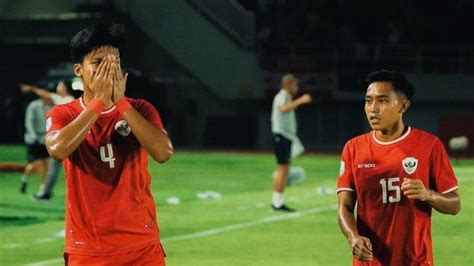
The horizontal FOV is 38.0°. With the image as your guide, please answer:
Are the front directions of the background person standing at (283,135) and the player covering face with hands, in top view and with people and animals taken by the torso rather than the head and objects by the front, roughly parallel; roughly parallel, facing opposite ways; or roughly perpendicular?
roughly perpendicular

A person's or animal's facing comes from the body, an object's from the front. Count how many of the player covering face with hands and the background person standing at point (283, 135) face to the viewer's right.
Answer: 1

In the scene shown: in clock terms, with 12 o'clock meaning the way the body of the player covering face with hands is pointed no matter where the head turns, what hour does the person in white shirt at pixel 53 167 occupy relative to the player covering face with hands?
The person in white shirt is roughly at 6 o'clock from the player covering face with hands.

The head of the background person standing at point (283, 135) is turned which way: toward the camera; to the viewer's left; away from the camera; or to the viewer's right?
to the viewer's right

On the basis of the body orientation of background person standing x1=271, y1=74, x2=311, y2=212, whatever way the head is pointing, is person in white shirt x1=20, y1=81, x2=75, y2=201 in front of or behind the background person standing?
behind

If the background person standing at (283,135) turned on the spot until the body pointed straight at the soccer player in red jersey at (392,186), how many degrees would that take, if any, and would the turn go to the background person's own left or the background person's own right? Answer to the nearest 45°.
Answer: approximately 90° to the background person's own right

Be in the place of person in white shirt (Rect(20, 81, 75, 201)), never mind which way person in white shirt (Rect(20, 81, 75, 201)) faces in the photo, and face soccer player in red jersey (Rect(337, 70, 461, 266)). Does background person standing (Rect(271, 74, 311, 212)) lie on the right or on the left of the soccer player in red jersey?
left

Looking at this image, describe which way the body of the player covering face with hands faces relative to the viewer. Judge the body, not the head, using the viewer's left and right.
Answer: facing the viewer

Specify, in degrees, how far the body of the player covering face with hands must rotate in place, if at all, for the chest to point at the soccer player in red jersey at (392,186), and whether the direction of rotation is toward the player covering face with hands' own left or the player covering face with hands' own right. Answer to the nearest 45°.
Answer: approximately 90° to the player covering face with hands' own left

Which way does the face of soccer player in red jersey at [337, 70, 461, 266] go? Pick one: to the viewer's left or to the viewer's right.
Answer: to the viewer's left

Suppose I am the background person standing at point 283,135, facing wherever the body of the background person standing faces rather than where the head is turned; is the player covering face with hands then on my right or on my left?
on my right

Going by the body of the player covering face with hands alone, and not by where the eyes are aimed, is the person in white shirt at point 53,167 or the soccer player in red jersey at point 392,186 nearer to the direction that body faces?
the soccer player in red jersey

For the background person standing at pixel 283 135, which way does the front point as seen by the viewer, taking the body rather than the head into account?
to the viewer's right
